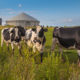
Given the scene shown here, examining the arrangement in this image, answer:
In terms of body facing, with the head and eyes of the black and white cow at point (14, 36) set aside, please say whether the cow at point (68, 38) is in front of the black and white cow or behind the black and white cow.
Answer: in front

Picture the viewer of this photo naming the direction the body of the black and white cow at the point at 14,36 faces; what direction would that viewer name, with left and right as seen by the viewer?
facing the viewer and to the right of the viewer
